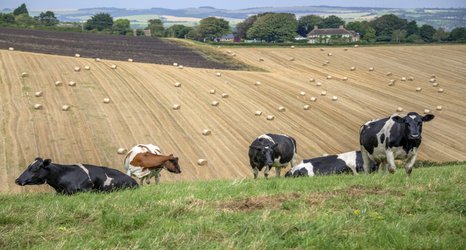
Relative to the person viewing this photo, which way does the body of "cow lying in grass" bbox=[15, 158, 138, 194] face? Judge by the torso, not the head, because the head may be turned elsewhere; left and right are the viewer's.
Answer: facing to the left of the viewer

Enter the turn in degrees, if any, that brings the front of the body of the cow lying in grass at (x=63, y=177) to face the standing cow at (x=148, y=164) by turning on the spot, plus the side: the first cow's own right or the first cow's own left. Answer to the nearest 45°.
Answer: approximately 135° to the first cow's own right

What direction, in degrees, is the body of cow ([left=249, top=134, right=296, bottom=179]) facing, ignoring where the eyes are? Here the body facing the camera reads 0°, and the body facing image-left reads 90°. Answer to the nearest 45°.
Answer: approximately 45°

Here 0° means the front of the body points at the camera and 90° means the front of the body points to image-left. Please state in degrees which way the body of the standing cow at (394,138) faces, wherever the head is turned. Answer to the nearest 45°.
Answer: approximately 315°

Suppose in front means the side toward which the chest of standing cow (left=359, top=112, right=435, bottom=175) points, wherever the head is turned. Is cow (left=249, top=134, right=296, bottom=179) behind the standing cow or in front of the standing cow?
behind

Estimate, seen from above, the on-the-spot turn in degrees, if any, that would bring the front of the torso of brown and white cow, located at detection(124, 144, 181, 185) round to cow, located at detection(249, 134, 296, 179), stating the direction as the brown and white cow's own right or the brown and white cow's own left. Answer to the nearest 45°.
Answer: approximately 45° to the brown and white cow's own left

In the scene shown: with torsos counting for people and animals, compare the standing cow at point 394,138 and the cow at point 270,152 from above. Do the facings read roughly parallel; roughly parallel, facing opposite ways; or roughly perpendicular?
roughly perpendicular
